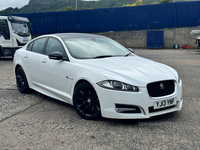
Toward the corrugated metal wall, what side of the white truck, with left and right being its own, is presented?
left

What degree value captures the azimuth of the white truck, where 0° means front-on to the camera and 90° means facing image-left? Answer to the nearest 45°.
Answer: approximately 315°
